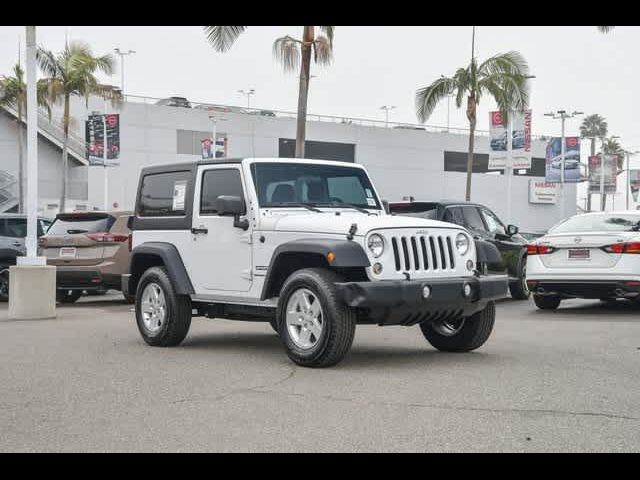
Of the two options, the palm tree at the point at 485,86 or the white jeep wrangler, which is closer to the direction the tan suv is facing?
the palm tree

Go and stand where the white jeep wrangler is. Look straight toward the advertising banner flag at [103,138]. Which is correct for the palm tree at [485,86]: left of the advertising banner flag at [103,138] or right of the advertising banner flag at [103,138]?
right

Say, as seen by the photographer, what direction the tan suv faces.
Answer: facing away from the viewer and to the right of the viewer

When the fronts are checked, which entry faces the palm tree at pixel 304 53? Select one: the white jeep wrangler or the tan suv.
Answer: the tan suv

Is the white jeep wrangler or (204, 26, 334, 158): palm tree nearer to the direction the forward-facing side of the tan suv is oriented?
the palm tree

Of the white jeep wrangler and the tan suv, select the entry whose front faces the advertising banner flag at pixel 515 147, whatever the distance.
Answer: the tan suv

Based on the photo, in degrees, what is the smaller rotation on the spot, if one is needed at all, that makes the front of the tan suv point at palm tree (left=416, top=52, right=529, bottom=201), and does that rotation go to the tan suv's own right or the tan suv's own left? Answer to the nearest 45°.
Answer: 0° — it already faces it

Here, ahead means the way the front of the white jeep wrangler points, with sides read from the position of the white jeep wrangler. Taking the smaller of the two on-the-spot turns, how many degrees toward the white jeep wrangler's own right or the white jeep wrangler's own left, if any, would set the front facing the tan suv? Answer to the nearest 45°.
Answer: approximately 180°

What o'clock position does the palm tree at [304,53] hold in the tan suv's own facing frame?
The palm tree is roughly at 12 o'clock from the tan suv.

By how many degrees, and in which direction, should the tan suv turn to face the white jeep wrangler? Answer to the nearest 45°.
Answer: approximately 135° to its right

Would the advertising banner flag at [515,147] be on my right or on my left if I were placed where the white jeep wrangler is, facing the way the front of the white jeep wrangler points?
on my left

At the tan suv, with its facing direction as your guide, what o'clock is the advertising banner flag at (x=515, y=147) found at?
The advertising banner flag is roughly at 12 o'clock from the tan suv.
